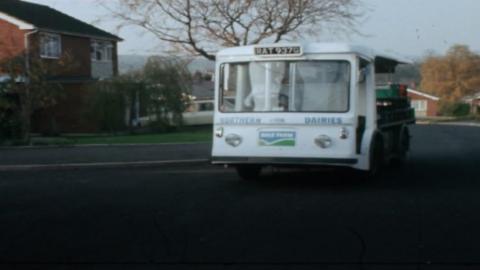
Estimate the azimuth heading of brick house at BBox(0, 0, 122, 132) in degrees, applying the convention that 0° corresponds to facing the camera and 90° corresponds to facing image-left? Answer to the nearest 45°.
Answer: approximately 315°
